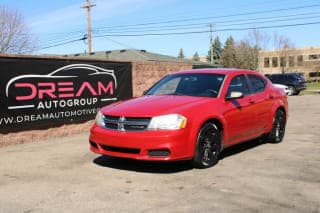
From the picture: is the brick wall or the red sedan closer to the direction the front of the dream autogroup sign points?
the red sedan

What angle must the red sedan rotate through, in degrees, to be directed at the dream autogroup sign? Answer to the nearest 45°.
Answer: approximately 90° to its right

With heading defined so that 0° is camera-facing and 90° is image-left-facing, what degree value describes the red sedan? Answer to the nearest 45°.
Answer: approximately 45°

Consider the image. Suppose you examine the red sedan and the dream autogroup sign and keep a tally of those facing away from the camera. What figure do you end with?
0

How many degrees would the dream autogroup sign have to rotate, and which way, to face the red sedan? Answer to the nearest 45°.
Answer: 0° — it already faces it

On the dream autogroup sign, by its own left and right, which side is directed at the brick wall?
left

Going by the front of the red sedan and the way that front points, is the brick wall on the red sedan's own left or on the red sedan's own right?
on the red sedan's own right
